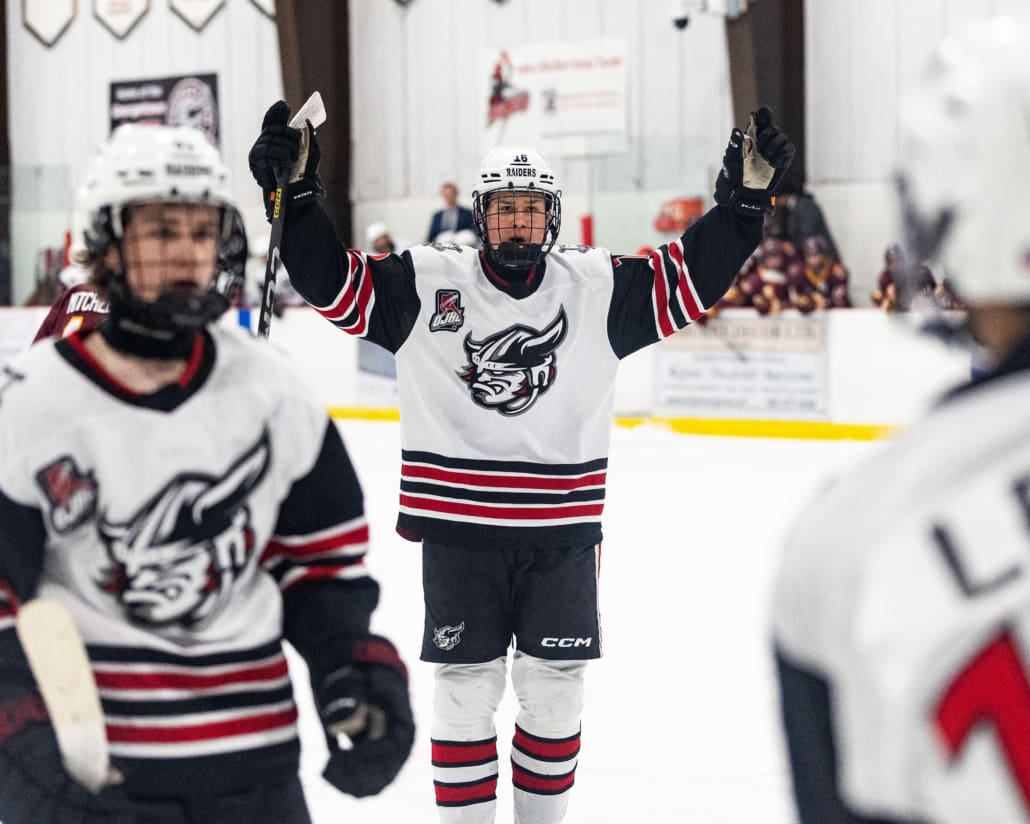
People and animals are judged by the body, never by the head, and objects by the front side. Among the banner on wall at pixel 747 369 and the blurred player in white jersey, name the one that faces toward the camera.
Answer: the banner on wall

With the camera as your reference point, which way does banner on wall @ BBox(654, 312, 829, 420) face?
facing the viewer

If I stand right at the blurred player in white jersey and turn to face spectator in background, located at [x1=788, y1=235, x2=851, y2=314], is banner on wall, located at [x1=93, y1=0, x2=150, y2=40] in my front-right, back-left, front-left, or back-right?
front-left

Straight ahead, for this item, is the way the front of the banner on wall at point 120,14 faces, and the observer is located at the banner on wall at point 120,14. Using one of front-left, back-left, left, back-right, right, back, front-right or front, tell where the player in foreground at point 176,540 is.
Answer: front

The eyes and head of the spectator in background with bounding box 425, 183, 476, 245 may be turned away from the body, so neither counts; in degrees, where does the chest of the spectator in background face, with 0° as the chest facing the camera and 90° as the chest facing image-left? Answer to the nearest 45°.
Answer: approximately 0°

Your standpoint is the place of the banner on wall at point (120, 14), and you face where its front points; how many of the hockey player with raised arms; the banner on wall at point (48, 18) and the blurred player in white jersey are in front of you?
2

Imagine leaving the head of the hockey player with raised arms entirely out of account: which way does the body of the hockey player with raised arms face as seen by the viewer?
toward the camera

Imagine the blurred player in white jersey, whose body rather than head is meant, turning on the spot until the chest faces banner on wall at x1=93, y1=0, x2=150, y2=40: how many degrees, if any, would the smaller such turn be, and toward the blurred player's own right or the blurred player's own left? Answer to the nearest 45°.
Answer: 0° — they already face it

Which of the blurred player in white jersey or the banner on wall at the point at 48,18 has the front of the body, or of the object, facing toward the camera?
the banner on wall

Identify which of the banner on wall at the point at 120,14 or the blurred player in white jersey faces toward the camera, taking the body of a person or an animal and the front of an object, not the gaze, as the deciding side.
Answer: the banner on wall

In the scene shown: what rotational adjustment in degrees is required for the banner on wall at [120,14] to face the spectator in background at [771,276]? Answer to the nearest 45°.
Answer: approximately 45° to its left

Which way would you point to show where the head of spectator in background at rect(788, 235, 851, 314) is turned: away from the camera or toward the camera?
toward the camera

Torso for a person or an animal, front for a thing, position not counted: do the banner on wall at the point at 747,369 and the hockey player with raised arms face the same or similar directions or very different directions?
same or similar directions

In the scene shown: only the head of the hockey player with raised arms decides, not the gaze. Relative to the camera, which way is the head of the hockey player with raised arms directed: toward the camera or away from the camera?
toward the camera

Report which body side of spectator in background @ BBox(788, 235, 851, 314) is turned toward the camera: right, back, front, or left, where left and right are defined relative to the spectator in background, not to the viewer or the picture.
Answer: front

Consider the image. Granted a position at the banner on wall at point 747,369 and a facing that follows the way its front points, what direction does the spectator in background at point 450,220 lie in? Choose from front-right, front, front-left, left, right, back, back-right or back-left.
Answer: back-right

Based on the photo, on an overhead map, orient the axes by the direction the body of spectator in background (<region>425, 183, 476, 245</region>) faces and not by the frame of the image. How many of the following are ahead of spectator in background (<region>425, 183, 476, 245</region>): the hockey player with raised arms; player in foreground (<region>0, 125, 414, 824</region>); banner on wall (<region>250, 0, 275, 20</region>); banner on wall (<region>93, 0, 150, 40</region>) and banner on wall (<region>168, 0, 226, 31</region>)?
2
